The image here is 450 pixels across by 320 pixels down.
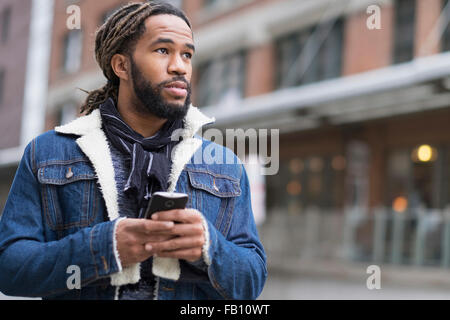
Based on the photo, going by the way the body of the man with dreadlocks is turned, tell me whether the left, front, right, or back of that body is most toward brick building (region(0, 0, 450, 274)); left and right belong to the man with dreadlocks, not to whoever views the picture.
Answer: back

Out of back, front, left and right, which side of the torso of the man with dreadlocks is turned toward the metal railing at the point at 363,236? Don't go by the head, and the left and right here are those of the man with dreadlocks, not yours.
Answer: back

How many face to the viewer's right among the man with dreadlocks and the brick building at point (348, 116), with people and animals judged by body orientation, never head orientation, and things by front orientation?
0

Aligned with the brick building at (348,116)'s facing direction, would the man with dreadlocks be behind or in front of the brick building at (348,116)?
in front

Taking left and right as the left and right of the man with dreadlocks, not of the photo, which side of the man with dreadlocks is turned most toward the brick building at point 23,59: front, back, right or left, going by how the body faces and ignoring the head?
back

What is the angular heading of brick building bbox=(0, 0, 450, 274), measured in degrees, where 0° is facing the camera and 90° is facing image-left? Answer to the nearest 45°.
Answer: approximately 45°
